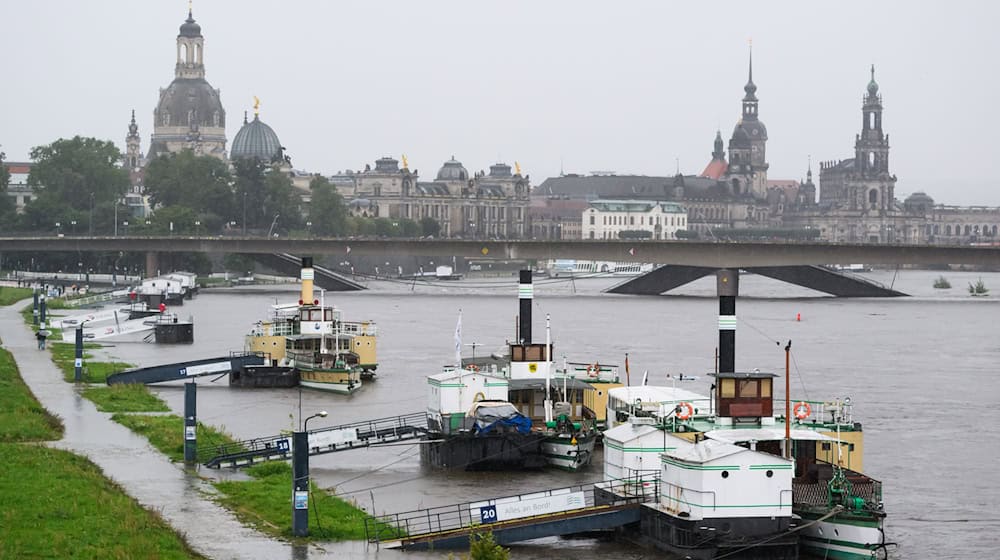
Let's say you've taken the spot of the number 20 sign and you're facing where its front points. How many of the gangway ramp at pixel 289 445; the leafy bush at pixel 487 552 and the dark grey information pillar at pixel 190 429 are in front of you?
1

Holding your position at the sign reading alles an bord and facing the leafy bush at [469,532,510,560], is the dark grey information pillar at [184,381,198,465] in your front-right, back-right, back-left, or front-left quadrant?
back-right

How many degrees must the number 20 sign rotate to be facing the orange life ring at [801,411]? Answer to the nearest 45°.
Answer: approximately 90° to its left

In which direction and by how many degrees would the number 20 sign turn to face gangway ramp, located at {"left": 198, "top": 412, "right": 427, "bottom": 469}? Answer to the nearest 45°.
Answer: approximately 135° to its right

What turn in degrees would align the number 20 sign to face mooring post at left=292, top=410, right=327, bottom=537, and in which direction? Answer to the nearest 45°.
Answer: approximately 90° to its right

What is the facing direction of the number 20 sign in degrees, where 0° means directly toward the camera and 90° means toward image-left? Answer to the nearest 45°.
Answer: approximately 0°

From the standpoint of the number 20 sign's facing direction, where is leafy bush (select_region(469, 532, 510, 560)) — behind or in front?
in front

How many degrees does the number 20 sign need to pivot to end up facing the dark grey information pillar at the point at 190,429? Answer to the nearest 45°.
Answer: approximately 135° to its right
